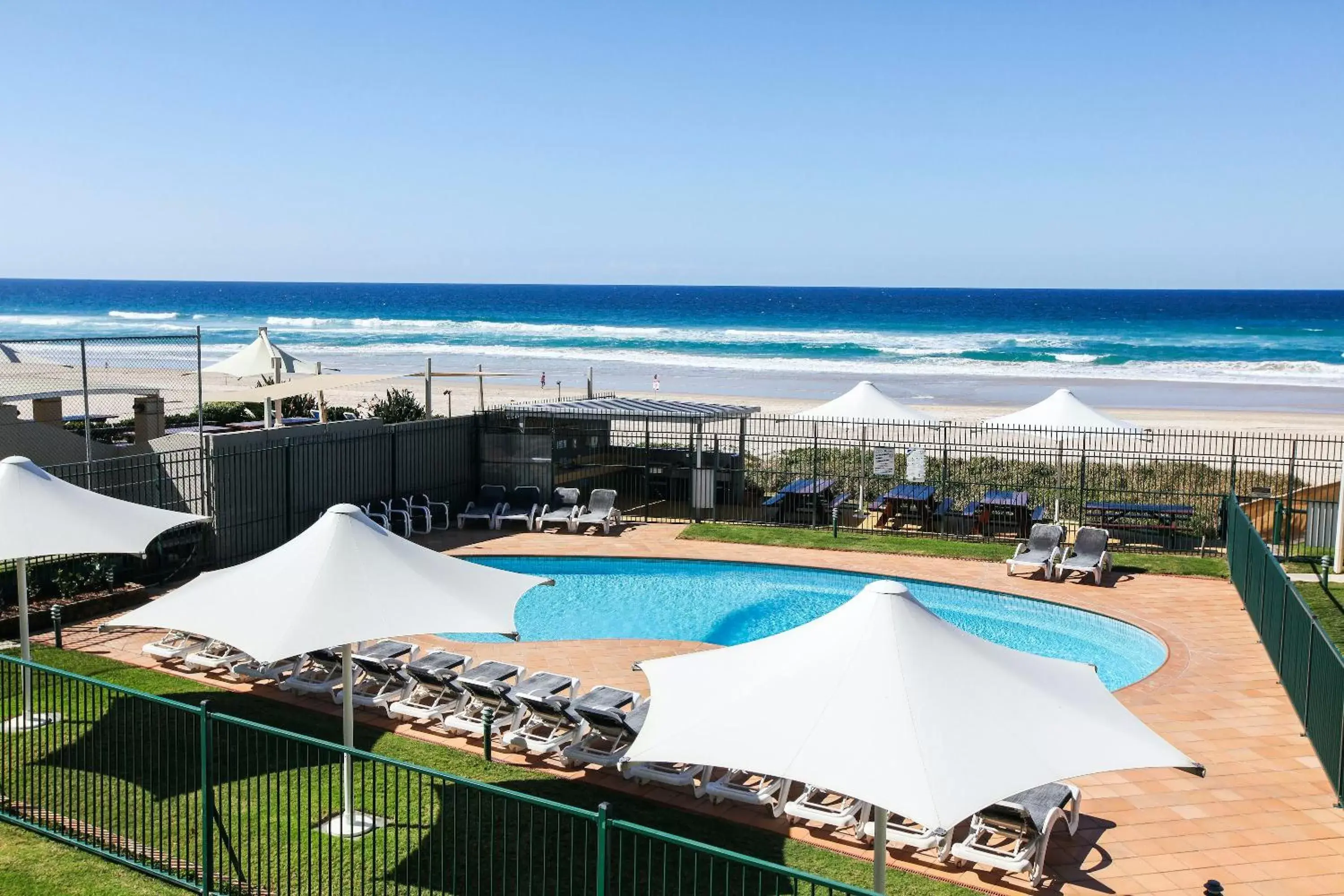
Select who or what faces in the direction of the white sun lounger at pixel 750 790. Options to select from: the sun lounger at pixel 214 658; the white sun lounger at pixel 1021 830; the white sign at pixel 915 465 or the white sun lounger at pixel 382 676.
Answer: the white sign

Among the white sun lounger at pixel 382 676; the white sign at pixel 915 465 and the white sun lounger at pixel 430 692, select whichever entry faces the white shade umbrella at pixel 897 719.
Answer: the white sign

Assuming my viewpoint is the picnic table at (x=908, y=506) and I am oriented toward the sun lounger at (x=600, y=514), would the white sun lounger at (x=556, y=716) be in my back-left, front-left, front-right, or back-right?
front-left

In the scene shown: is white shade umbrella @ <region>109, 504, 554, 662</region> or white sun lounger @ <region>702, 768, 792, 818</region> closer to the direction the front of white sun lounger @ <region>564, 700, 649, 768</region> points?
the white sun lounger

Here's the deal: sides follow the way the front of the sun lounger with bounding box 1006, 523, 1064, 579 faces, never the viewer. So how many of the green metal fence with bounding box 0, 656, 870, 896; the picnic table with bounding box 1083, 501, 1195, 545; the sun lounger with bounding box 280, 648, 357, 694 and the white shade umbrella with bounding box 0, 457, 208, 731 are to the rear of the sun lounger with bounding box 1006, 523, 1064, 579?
1

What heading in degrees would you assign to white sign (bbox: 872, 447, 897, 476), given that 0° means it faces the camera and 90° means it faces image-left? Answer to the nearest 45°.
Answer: approximately 0°
